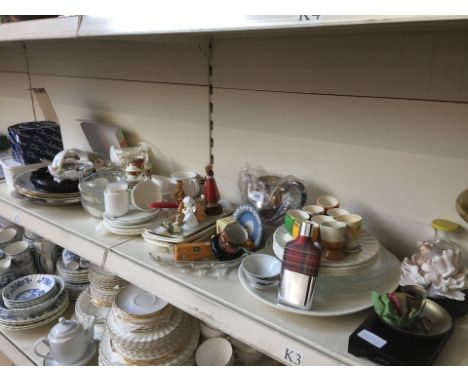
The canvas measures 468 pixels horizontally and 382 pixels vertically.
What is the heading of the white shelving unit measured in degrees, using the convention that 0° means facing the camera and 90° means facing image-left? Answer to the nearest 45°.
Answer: approximately 45°
